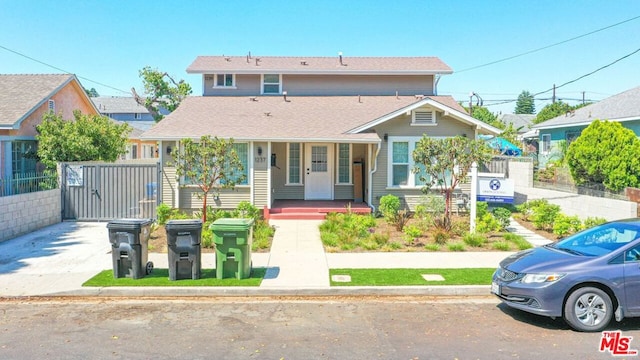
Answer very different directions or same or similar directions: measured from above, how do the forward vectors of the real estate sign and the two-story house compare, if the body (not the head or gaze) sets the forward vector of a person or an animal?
same or similar directions

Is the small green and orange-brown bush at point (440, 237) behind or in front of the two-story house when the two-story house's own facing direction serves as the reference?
in front

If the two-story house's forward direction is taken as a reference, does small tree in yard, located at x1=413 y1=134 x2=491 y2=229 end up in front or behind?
in front

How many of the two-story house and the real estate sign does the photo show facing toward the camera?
2

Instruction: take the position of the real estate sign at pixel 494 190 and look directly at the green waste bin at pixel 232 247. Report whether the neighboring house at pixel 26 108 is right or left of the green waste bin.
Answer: right

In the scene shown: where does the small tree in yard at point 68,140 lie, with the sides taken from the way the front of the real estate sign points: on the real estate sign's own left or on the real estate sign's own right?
on the real estate sign's own right

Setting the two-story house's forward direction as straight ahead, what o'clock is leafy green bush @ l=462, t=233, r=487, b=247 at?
The leafy green bush is roughly at 11 o'clock from the two-story house.

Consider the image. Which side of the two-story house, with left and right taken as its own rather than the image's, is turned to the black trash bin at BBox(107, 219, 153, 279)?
front

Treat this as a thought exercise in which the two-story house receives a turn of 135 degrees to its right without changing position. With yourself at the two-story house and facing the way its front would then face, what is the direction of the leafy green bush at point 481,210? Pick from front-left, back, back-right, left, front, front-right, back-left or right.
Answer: back

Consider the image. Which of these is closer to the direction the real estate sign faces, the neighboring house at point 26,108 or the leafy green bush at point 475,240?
the leafy green bush

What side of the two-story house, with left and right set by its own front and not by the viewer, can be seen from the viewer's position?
front

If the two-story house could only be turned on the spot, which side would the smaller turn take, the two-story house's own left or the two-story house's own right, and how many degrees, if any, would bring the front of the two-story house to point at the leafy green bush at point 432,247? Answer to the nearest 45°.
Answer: approximately 45° to the two-story house's own left

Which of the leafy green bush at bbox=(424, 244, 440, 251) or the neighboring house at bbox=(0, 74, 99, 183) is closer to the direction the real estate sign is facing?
the leafy green bush

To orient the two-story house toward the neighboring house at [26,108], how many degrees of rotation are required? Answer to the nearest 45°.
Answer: approximately 90° to its right
